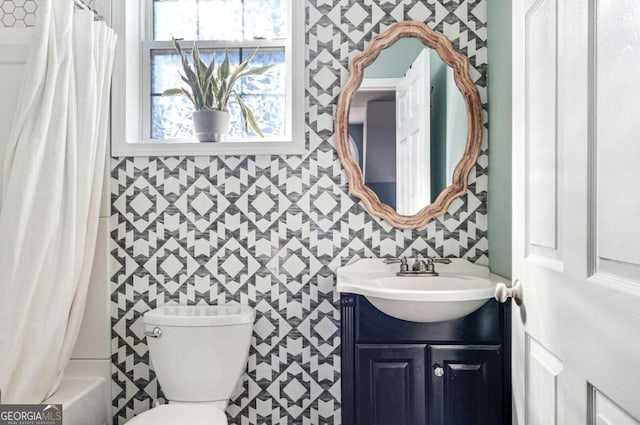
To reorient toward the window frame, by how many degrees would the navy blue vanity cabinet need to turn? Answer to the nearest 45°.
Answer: approximately 90° to its right

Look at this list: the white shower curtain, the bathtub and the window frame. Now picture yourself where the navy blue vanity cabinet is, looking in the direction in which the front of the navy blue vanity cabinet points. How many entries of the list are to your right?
3

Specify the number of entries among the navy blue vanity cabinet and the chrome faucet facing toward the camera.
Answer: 2

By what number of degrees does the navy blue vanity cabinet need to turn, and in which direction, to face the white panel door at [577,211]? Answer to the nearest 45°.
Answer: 0° — it already faces it

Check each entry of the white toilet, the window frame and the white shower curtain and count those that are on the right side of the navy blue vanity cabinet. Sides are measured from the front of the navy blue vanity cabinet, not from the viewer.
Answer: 3

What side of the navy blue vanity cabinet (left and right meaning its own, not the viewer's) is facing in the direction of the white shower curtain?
right

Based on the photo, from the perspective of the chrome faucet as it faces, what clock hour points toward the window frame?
The window frame is roughly at 3 o'clock from the chrome faucet.

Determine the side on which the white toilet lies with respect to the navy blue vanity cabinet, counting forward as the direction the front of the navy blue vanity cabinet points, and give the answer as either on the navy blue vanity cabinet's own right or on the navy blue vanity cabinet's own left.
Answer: on the navy blue vanity cabinet's own right

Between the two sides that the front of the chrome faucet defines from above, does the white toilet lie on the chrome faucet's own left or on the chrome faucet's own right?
on the chrome faucet's own right
